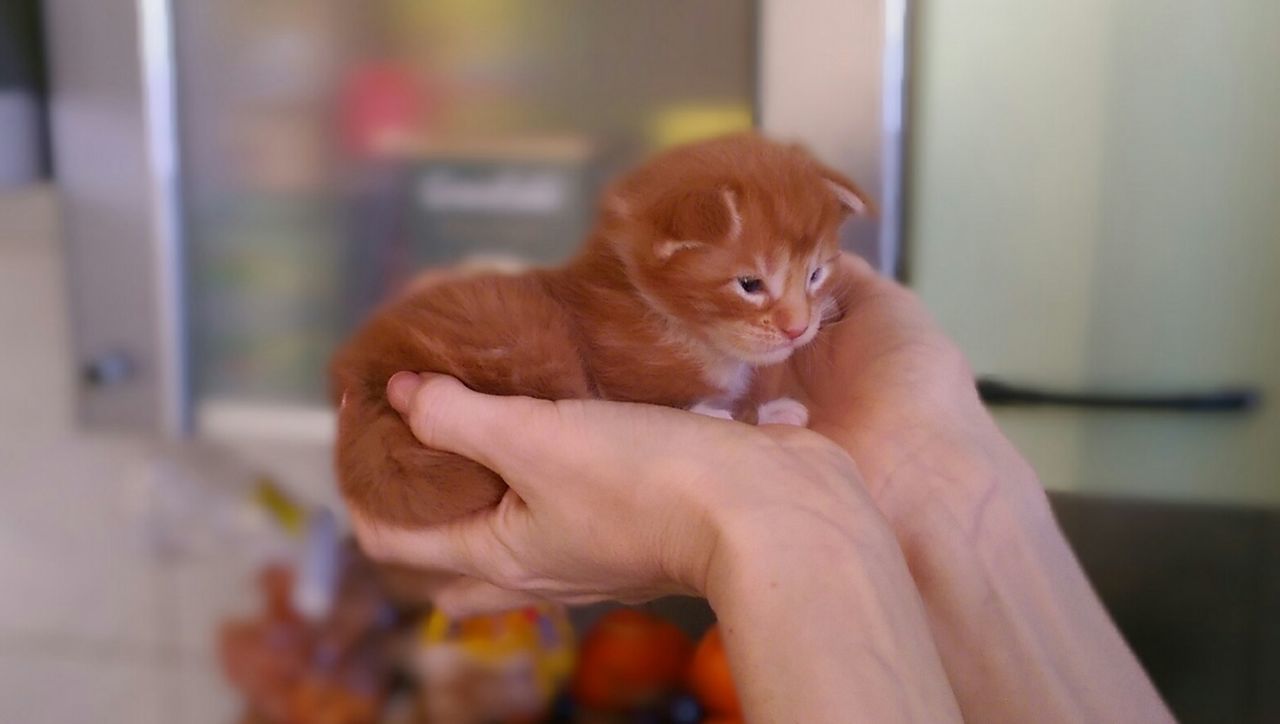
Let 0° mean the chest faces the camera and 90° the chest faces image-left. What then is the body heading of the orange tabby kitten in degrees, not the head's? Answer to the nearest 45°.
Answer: approximately 270°
